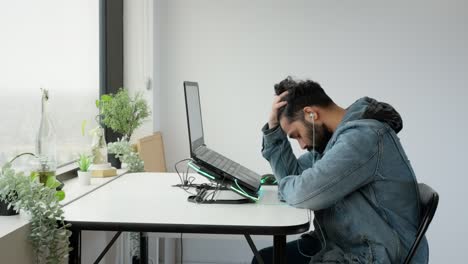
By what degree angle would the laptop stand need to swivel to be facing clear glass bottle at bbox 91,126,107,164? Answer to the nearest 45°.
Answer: approximately 135° to its left

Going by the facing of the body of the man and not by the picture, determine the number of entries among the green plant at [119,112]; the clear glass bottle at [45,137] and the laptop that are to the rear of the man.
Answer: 0

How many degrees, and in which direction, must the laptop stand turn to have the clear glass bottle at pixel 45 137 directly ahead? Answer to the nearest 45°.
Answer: approximately 180°

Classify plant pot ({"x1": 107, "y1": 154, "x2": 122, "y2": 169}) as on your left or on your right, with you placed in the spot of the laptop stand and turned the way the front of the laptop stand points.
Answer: on your left

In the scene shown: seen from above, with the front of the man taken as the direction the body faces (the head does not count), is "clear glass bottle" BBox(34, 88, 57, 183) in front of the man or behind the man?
in front

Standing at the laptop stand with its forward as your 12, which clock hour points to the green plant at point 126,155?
The green plant is roughly at 8 o'clock from the laptop stand.

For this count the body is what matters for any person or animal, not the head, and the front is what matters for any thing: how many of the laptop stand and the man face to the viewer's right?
1

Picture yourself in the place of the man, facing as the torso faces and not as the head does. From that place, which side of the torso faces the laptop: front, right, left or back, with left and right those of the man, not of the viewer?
front

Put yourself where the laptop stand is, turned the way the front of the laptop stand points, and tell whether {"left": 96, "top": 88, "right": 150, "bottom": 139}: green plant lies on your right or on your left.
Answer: on your left

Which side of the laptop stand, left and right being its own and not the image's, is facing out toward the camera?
right

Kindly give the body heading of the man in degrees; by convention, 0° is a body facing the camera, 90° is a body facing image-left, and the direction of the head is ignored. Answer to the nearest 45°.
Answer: approximately 90°

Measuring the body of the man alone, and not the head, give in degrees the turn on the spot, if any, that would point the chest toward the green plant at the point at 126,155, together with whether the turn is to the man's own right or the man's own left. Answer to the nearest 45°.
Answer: approximately 45° to the man's own right

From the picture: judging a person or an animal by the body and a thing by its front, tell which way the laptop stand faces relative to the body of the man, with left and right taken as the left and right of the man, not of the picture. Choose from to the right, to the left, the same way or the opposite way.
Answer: the opposite way

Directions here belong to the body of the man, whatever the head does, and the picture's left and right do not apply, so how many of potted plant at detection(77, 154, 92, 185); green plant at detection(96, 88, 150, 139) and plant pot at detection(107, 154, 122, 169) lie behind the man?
0

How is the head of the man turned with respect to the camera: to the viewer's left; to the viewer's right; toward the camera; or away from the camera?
to the viewer's left

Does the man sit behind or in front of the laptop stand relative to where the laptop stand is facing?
in front
